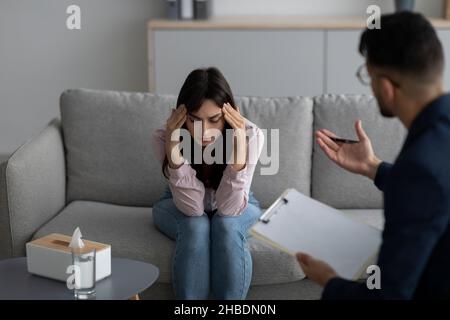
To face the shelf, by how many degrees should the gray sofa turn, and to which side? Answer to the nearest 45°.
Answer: approximately 135° to its left

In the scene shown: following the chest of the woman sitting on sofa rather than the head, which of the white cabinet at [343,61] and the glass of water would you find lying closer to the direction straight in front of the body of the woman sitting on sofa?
the glass of water

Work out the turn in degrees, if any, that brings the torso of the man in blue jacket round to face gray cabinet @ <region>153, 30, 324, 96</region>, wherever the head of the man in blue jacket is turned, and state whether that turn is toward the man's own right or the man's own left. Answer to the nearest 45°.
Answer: approximately 45° to the man's own right

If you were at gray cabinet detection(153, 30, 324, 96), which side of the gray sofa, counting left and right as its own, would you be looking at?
back

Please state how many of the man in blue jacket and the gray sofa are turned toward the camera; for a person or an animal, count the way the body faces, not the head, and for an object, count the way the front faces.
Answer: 1

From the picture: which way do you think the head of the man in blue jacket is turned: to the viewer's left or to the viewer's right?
to the viewer's left

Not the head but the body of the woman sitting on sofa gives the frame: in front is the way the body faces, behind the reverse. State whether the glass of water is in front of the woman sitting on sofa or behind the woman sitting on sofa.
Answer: in front

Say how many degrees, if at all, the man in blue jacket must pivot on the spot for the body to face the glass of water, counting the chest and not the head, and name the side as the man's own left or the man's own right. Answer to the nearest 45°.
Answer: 0° — they already face it

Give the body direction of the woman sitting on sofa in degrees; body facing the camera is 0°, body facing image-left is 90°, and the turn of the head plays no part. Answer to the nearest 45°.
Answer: approximately 0°

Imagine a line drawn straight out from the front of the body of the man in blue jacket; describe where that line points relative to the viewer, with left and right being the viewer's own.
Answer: facing away from the viewer and to the left of the viewer
